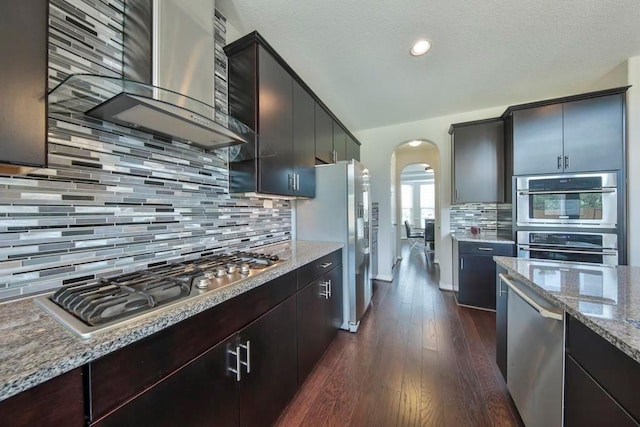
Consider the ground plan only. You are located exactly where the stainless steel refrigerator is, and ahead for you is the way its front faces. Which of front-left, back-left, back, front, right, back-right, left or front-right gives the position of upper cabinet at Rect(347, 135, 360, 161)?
left

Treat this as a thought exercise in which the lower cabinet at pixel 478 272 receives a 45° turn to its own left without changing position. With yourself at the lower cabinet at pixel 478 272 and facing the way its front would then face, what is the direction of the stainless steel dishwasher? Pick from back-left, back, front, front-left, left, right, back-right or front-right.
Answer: front-right

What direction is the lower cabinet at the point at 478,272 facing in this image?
toward the camera

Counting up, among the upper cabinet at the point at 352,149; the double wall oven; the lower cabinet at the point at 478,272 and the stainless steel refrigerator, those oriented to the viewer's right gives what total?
2

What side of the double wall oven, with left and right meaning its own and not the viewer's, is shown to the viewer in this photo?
front

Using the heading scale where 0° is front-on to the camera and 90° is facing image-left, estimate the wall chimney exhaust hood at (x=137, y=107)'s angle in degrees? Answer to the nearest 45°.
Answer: approximately 315°

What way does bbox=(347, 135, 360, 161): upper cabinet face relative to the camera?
to the viewer's right

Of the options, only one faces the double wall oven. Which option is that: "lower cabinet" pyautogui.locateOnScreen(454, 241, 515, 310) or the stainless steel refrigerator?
the stainless steel refrigerator

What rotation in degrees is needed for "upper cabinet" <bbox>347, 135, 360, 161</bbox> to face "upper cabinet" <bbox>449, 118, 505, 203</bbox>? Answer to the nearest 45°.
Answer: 0° — it already faces it

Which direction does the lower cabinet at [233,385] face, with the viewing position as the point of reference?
facing the viewer and to the right of the viewer

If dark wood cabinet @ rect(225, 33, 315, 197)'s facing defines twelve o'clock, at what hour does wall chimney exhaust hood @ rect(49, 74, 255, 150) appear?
The wall chimney exhaust hood is roughly at 3 o'clock from the dark wood cabinet.

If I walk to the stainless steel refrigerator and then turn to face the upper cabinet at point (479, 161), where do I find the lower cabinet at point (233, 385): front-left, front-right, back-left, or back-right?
back-right

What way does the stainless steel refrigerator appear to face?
to the viewer's right

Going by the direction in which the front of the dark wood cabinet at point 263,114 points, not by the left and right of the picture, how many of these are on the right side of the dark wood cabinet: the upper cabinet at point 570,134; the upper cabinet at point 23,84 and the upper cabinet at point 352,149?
1
